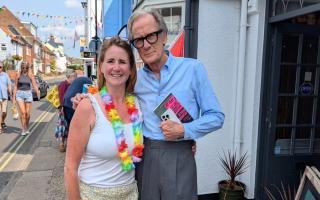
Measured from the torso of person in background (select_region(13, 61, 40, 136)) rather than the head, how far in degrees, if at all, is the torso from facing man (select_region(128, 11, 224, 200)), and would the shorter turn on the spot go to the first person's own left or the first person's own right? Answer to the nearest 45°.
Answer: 0° — they already face them

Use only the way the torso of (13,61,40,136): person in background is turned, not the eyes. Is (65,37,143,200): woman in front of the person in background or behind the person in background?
in front

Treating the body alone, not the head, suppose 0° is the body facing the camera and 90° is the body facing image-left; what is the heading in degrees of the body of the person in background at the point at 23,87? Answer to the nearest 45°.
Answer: approximately 0°

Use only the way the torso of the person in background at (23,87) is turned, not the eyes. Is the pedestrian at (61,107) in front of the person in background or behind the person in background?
in front

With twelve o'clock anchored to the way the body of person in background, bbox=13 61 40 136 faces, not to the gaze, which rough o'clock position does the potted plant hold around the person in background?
The potted plant is roughly at 11 o'clock from the person in background.
